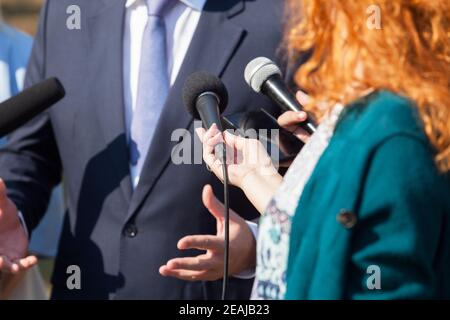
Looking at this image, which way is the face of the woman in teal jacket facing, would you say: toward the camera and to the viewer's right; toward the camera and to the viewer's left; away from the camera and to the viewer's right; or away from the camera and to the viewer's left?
away from the camera and to the viewer's left

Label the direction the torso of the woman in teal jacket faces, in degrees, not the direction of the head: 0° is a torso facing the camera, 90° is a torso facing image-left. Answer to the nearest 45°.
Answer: approximately 90°
